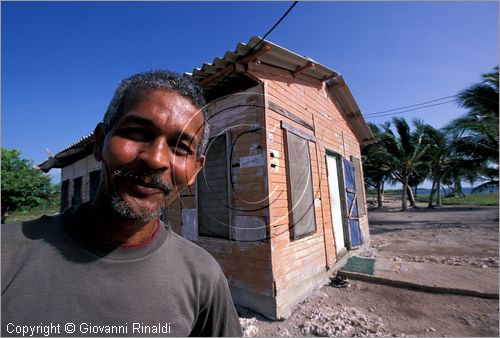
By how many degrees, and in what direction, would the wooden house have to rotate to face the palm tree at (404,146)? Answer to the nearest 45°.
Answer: approximately 90° to its left

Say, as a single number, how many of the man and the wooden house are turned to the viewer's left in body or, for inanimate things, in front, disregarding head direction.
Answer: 0

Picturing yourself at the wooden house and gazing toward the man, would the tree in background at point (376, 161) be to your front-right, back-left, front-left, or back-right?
back-left

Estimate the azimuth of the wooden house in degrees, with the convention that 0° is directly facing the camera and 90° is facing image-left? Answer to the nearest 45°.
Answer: approximately 315°

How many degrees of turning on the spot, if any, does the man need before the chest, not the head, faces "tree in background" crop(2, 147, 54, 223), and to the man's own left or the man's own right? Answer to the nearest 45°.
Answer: approximately 180°

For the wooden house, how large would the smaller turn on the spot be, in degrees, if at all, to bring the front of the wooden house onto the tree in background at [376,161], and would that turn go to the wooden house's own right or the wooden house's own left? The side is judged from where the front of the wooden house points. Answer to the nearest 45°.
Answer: approximately 90° to the wooden house's own left

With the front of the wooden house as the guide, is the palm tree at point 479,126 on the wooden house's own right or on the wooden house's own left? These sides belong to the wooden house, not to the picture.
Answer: on the wooden house's own left

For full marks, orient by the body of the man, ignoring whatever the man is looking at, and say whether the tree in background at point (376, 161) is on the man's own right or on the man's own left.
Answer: on the man's own left

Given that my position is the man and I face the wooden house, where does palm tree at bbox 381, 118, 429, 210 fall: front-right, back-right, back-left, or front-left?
front-right

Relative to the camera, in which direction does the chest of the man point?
toward the camera

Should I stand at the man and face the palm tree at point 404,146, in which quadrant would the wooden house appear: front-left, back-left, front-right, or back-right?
front-left
